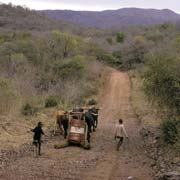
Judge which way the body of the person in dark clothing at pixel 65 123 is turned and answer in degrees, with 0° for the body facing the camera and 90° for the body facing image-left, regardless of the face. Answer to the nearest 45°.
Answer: approximately 180°
